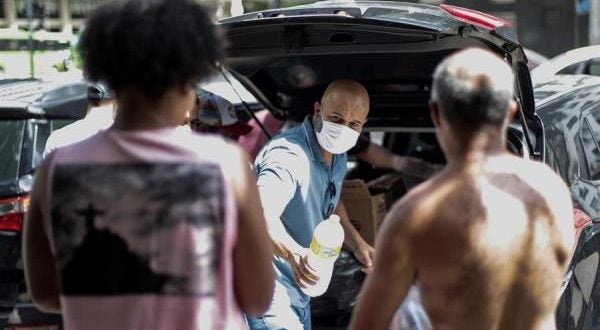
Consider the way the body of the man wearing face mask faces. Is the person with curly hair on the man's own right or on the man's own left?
on the man's own right

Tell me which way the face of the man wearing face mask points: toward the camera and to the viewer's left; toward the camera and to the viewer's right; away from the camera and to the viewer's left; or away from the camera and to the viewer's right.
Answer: toward the camera and to the viewer's right

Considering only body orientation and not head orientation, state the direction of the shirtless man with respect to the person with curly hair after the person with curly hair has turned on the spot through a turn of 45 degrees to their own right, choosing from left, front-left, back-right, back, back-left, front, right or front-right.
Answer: front-right

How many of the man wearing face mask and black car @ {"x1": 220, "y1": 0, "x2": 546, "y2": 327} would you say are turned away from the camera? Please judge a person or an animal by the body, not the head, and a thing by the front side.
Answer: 1

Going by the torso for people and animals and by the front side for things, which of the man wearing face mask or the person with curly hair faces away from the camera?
the person with curly hair

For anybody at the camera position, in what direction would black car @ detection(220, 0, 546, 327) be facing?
facing away from the viewer

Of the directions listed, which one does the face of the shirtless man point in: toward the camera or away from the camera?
away from the camera

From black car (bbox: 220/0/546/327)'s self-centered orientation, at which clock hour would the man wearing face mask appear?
The man wearing face mask is roughly at 7 o'clock from the black car.

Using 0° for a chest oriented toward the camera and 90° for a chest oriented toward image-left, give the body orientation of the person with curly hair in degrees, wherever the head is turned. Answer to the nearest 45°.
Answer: approximately 180°

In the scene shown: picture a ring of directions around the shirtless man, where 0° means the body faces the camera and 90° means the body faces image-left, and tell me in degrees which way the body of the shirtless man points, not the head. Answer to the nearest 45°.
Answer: approximately 180°
